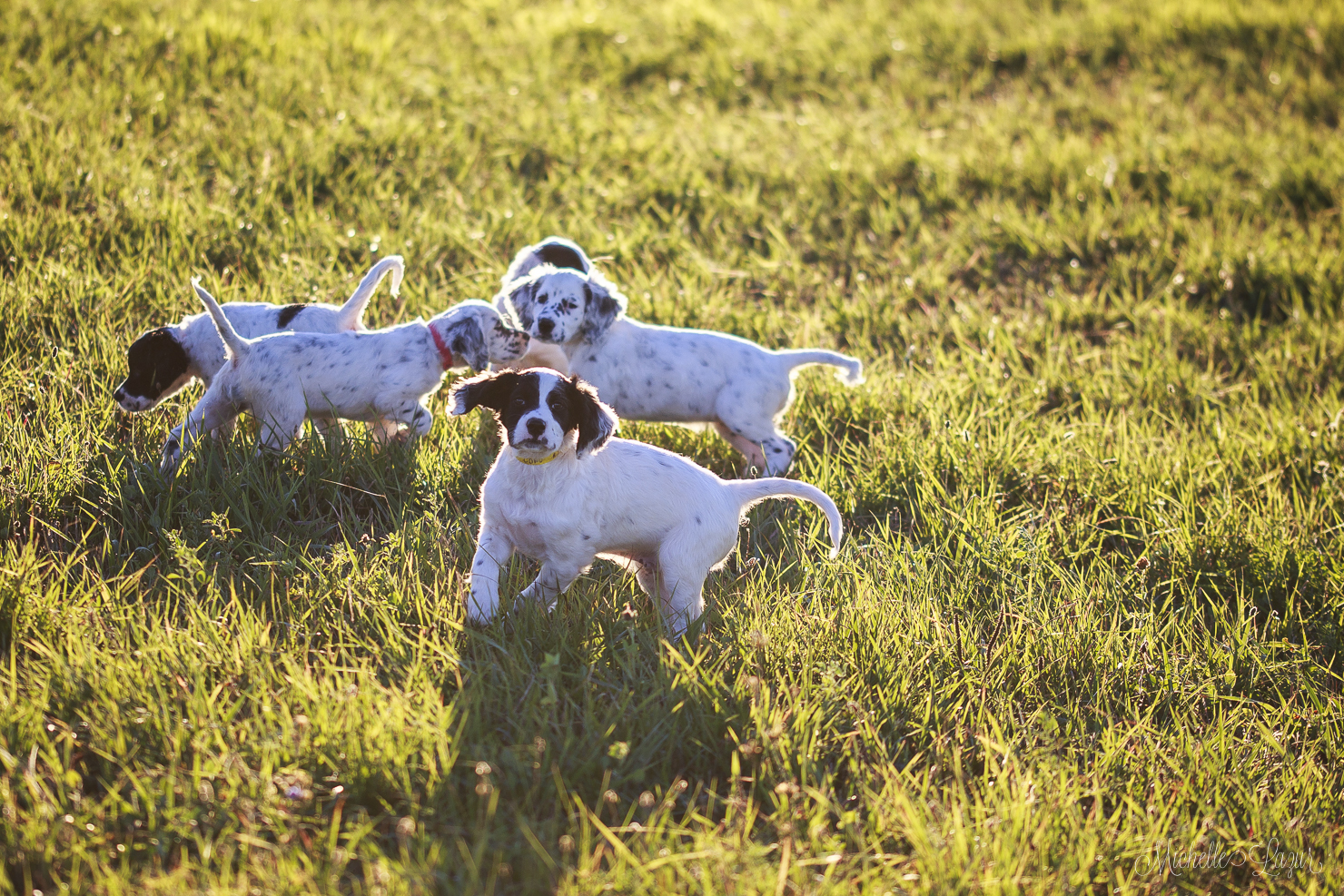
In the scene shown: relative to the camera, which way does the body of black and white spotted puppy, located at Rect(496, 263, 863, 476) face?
to the viewer's left

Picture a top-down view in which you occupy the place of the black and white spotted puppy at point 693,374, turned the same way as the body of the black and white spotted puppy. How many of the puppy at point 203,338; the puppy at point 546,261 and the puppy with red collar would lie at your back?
0

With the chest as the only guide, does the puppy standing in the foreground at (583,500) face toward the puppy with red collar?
no

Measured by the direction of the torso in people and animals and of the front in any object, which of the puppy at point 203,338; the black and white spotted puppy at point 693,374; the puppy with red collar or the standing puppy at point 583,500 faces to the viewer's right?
the puppy with red collar

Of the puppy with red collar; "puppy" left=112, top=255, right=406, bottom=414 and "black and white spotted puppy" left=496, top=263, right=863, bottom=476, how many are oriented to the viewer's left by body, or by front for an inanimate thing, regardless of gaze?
2

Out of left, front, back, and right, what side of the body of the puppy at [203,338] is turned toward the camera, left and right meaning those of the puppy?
left

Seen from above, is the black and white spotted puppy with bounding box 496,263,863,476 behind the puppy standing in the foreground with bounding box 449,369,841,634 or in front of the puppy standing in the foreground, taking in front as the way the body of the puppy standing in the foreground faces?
behind

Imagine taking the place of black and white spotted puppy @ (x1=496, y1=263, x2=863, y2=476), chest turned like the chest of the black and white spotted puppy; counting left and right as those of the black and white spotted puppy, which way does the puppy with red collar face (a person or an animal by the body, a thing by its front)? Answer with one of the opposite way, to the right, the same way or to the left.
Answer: the opposite way

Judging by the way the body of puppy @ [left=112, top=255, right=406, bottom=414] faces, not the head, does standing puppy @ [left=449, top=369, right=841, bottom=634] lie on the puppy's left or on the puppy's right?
on the puppy's left

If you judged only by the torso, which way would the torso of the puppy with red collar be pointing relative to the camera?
to the viewer's right

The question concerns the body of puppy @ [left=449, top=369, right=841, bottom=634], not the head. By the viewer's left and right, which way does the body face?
facing the viewer and to the left of the viewer

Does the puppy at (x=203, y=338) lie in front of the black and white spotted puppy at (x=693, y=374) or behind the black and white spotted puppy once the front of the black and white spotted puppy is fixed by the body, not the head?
in front
